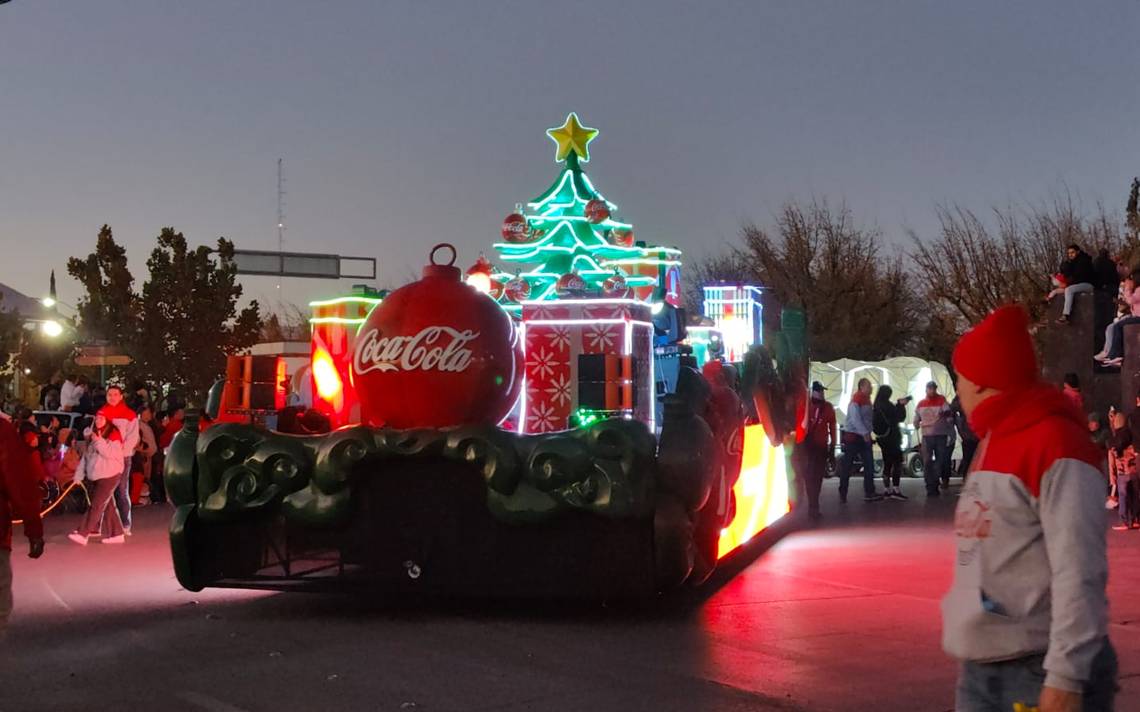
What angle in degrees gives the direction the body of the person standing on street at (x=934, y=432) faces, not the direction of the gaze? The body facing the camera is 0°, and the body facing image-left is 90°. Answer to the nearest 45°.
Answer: approximately 0°

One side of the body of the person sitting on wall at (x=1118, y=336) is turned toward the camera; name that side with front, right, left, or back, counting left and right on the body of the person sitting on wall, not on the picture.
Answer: left

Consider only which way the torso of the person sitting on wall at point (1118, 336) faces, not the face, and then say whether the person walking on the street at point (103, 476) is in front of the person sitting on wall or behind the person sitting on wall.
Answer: in front

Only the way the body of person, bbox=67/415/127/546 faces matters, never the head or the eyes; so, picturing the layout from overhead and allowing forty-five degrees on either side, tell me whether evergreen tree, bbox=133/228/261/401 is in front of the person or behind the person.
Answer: behind

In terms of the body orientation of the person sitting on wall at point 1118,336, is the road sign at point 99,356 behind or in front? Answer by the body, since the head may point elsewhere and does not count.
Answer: in front
